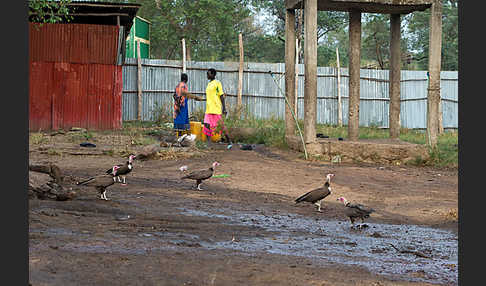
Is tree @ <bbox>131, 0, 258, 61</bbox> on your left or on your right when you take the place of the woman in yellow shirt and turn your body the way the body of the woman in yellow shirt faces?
on your right

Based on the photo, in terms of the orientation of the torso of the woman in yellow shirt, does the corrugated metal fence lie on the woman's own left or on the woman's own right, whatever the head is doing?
on the woman's own right
